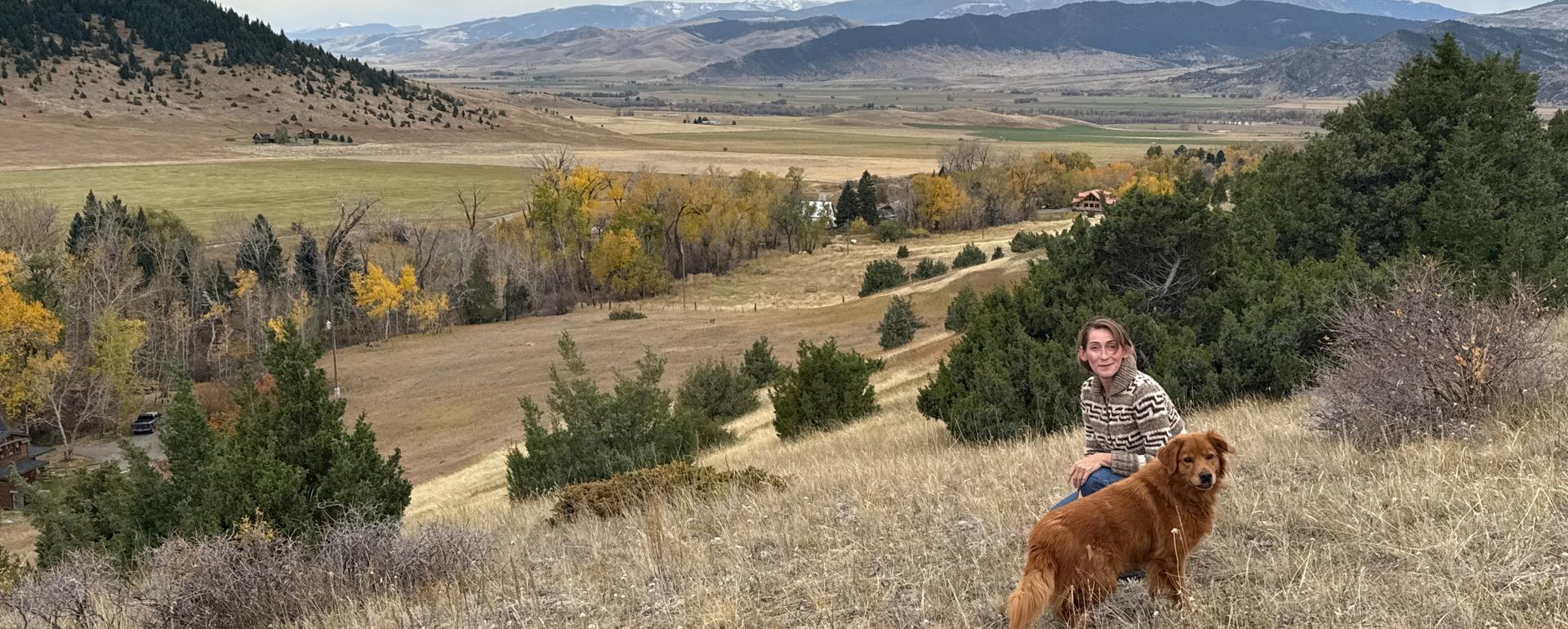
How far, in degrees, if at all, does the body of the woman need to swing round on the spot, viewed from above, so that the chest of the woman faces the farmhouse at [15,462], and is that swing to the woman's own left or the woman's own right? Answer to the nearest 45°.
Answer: approximately 90° to the woman's own right

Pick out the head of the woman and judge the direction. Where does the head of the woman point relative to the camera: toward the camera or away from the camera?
toward the camera

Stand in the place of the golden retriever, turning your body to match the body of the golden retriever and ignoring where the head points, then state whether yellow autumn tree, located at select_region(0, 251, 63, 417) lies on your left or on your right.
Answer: on your left

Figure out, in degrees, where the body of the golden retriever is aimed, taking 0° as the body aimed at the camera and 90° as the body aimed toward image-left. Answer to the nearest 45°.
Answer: approximately 225°

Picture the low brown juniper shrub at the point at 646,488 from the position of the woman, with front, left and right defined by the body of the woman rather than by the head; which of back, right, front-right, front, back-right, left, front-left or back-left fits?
right

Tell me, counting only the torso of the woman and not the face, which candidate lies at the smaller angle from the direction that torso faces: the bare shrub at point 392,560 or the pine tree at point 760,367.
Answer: the bare shrub

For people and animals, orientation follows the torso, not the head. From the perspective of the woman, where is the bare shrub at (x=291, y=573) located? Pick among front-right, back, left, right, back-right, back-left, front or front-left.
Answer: front-right

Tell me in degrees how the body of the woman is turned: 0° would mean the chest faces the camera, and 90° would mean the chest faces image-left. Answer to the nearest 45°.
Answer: approximately 45°

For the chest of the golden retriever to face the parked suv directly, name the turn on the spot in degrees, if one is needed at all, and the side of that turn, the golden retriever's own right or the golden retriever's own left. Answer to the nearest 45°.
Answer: approximately 90° to the golden retriever's own left

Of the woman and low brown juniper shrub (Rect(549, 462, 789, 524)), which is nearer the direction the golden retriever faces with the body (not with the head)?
the woman

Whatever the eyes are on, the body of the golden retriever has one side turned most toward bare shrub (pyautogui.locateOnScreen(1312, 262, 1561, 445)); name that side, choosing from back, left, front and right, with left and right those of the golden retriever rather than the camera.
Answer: front
